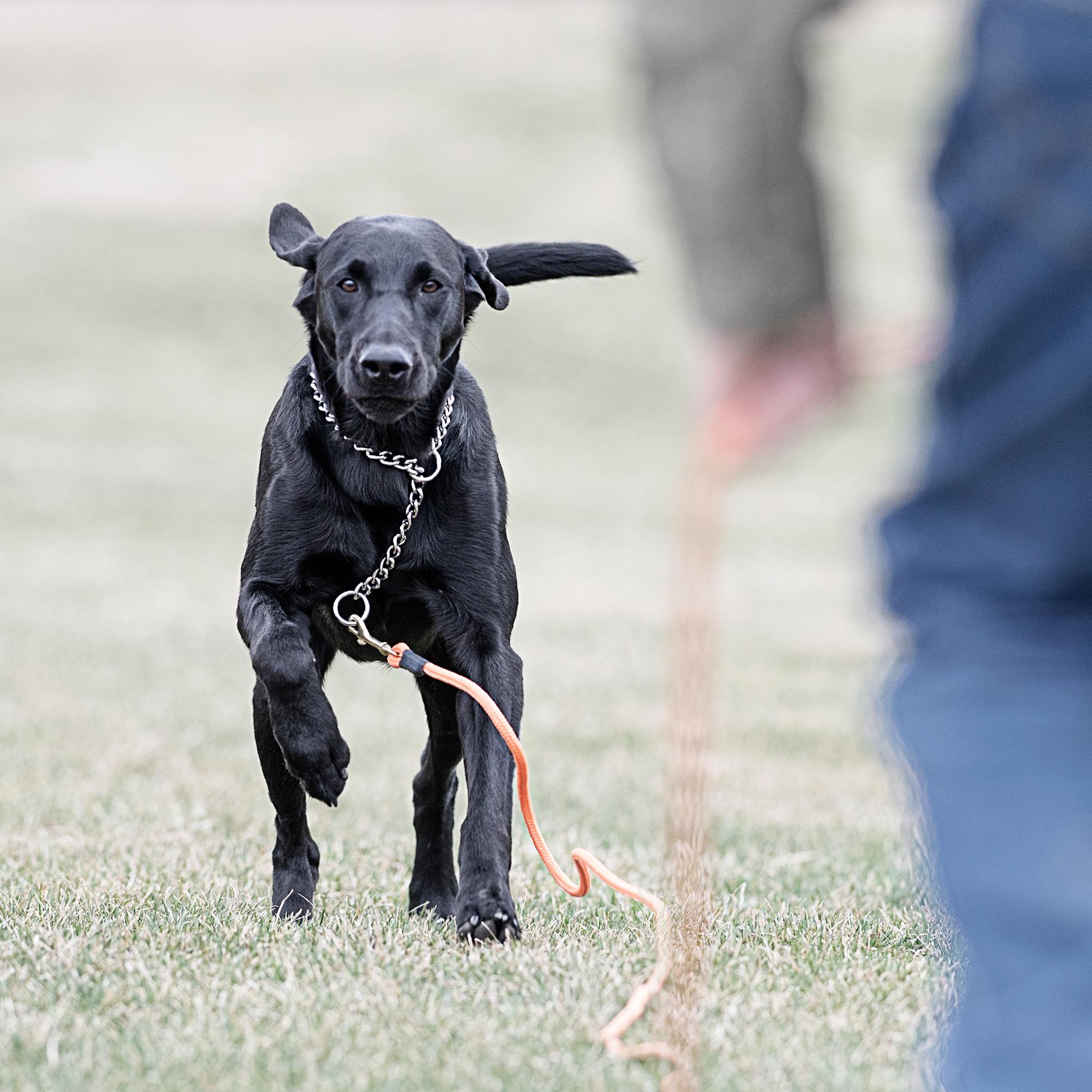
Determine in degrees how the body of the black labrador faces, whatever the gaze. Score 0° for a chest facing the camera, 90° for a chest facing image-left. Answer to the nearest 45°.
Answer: approximately 0°
